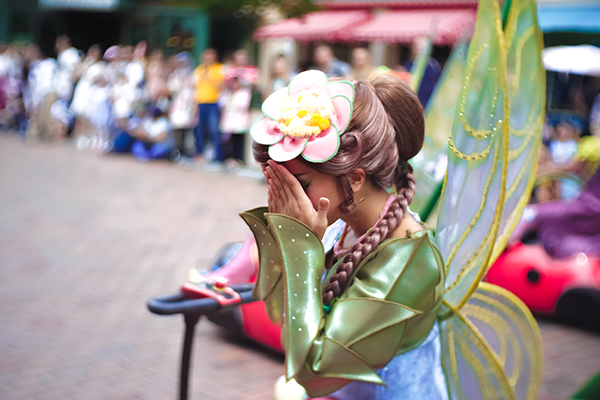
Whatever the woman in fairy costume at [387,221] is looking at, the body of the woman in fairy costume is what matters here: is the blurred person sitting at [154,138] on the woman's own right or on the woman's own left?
on the woman's own right

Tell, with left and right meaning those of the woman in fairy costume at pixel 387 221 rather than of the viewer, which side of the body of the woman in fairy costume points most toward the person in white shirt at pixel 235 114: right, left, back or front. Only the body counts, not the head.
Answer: right

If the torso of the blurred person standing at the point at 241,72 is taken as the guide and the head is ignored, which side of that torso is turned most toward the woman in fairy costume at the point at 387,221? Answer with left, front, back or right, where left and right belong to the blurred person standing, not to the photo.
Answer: front

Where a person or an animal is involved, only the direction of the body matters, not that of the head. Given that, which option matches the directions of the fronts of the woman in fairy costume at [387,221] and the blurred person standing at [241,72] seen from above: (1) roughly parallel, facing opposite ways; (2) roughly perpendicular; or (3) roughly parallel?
roughly perpendicular

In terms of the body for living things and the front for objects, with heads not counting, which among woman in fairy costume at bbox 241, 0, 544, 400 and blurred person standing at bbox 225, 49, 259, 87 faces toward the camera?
the blurred person standing

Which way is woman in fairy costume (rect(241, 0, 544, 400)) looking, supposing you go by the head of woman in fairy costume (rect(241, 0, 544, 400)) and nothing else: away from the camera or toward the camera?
toward the camera

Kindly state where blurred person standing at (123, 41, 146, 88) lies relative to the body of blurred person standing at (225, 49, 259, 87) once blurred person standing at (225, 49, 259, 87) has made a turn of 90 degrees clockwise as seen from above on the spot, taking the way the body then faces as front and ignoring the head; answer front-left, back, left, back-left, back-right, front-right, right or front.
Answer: front-right

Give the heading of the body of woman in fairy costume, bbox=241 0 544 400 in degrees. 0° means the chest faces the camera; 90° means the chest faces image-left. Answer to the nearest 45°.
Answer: approximately 90°

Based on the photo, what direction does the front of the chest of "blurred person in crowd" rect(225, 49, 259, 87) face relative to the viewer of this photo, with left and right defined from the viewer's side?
facing the viewer

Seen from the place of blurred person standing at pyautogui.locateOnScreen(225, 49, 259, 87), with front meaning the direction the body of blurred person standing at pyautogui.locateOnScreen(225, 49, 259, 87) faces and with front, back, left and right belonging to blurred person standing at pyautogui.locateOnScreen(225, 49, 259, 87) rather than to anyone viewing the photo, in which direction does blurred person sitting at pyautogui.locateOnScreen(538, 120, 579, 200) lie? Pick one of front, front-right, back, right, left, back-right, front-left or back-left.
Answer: front-left

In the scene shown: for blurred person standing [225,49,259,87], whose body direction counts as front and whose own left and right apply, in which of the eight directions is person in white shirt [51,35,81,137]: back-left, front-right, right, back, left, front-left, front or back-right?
back-right
